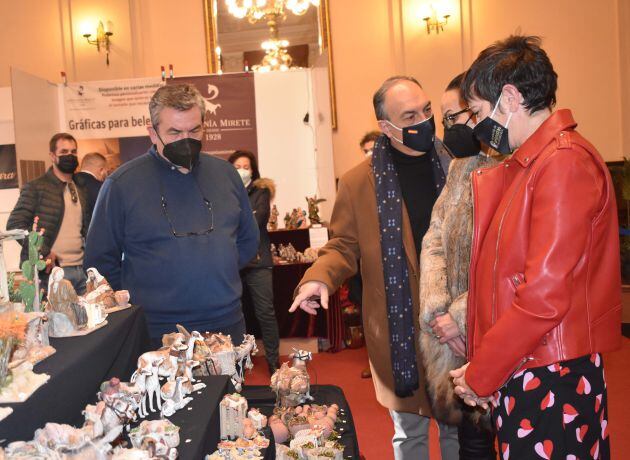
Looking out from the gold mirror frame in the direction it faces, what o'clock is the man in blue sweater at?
The man in blue sweater is roughly at 12 o'clock from the gold mirror frame.

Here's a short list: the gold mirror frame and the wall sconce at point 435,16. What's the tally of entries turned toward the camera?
2

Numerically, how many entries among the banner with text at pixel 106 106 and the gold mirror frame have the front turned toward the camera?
2

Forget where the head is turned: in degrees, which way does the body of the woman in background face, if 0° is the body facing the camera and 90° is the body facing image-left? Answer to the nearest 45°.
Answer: approximately 45°

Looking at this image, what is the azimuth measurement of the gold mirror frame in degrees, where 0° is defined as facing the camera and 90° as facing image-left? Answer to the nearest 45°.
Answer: approximately 0°

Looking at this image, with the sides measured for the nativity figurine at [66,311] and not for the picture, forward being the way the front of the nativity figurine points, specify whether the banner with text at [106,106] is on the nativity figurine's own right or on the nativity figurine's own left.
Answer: on the nativity figurine's own left

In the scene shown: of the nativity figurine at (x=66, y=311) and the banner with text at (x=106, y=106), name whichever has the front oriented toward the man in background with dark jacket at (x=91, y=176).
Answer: the banner with text

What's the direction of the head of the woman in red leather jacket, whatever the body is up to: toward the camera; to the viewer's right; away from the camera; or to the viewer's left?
to the viewer's left

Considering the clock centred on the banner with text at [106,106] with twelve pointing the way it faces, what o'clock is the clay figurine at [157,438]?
The clay figurine is roughly at 12 o'clock from the banner with text.

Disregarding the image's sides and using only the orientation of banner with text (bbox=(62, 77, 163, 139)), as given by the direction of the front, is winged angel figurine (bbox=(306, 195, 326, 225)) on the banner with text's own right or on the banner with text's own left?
on the banner with text's own left

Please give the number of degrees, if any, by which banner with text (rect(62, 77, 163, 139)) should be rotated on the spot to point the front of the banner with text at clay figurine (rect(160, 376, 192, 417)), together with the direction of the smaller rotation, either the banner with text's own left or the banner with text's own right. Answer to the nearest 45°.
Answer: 0° — it already faces it

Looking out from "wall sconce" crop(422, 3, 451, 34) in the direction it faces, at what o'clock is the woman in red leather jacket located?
The woman in red leather jacket is roughly at 12 o'clock from the wall sconce.

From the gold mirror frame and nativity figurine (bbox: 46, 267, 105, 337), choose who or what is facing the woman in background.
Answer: the gold mirror frame

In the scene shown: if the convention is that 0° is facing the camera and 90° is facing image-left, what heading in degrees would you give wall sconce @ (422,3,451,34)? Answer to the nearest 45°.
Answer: approximately 0°
